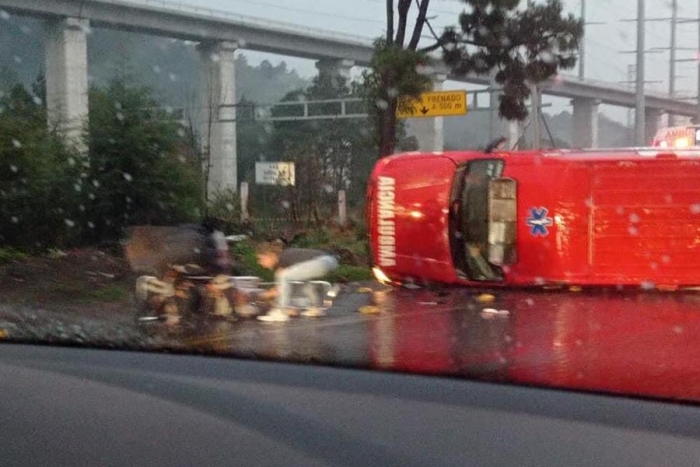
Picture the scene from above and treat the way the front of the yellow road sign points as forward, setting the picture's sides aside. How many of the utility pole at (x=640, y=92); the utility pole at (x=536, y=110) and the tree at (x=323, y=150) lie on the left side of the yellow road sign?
2

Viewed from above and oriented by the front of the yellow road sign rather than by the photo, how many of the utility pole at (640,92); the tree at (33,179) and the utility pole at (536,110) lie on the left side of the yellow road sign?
2

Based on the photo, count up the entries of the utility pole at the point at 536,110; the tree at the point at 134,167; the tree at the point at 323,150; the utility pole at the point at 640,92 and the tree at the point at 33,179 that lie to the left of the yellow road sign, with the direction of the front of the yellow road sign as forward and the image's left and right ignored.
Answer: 2

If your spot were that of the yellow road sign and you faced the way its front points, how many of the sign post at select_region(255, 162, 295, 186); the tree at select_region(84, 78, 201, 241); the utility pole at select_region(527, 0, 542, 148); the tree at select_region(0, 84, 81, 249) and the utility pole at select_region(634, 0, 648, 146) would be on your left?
2

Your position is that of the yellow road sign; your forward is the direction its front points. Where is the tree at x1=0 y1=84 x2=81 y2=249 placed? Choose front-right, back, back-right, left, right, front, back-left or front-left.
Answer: right

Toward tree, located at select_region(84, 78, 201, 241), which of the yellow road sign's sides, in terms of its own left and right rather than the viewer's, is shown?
right

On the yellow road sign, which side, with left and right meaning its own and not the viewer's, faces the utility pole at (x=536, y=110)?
left

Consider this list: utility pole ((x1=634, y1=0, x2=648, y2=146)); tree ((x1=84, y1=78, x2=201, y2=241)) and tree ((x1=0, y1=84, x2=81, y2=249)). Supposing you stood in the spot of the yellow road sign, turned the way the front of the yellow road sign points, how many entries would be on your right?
2

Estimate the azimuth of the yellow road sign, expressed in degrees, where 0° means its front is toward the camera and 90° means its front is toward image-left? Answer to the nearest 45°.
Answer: approximately 0°
